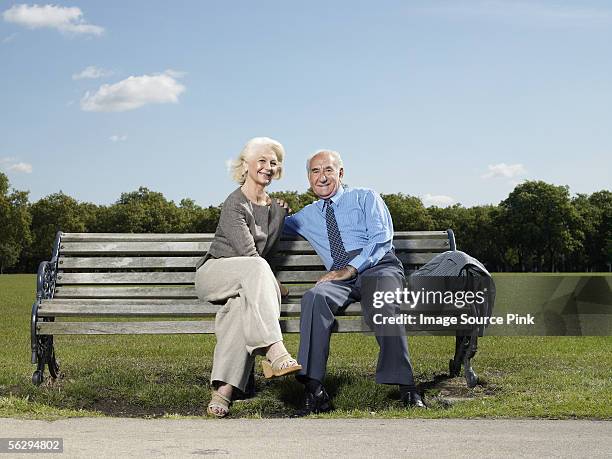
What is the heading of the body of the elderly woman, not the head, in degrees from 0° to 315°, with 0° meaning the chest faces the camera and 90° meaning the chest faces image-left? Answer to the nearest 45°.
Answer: approximately 315°

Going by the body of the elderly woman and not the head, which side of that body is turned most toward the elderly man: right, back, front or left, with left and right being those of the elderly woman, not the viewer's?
left

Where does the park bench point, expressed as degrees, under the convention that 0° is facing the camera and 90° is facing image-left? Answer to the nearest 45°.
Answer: approximately 0°
